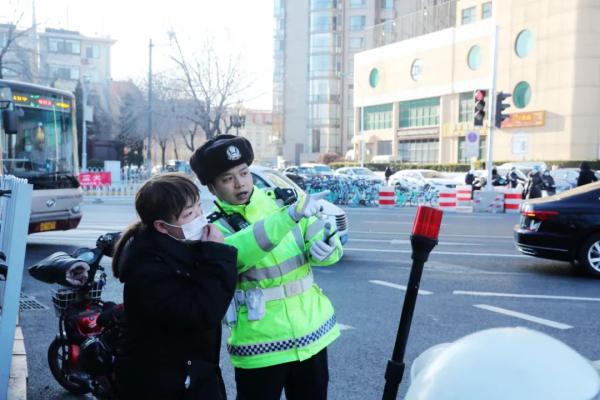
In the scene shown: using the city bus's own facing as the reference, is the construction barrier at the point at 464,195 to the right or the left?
on its left

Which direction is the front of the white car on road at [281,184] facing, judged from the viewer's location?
facing the viewer and to the right of the viewer

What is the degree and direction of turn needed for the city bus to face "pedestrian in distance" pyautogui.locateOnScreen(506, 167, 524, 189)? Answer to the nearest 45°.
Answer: approximately 90° to its left

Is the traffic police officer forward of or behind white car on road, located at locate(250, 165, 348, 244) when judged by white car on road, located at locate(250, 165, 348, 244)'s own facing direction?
forward

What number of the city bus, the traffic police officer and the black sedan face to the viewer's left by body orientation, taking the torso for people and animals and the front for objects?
0

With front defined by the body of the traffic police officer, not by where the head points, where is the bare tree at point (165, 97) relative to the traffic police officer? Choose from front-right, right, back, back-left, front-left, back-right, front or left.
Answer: back-left

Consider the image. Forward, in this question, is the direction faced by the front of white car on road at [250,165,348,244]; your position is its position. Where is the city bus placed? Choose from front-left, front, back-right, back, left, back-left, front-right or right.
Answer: back-right

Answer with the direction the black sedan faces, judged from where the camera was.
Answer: facing to the right of the viewer

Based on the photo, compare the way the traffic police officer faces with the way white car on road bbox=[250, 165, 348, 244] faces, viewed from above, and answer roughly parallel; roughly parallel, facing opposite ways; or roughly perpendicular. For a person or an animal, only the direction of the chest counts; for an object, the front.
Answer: roughly parallel

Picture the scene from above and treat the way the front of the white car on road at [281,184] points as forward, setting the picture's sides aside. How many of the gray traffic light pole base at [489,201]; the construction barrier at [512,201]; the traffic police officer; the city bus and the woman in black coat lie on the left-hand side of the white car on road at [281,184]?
2

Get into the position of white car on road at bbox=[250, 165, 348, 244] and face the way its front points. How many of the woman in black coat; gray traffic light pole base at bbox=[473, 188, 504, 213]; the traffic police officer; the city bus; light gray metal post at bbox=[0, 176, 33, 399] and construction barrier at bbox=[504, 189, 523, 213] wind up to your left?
2

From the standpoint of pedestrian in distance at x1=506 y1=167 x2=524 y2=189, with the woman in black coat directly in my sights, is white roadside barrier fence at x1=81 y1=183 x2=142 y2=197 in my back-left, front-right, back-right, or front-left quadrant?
front-right

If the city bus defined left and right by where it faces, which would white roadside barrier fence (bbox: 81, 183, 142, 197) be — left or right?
on its left

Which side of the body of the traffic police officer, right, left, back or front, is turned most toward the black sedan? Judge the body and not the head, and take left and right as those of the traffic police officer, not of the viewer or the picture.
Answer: left

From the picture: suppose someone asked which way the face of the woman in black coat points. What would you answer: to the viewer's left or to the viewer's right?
to the viewer's right

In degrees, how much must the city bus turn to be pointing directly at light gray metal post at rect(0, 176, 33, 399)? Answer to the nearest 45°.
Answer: approximately 45° to its right
